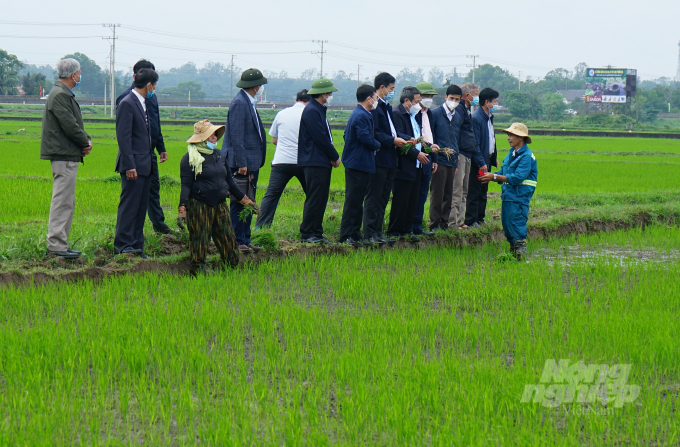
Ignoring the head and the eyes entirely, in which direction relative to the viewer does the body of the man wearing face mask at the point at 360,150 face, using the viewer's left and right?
facing to the right of the viewer

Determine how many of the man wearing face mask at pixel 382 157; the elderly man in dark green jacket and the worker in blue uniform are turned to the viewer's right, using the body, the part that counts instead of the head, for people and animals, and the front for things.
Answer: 2

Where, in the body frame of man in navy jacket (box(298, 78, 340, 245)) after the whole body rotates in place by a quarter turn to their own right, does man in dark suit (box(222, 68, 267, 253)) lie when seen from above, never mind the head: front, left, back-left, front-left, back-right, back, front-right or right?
right

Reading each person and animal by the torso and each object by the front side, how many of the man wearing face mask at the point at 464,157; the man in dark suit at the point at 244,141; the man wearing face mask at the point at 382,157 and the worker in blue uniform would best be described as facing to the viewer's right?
3

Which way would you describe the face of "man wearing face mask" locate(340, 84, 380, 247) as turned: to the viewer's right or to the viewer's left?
to the viewer's right

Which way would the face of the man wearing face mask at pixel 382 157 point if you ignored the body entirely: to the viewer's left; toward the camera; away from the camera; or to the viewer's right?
to the viewer's right

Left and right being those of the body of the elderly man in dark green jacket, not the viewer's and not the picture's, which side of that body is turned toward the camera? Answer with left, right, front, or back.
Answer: right

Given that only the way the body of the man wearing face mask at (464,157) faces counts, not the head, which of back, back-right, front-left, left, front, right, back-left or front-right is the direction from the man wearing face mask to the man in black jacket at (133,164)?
back-right

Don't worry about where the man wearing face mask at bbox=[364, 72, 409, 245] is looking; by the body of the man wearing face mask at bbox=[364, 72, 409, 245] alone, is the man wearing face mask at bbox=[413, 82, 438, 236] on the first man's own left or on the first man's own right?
on the first man's own left

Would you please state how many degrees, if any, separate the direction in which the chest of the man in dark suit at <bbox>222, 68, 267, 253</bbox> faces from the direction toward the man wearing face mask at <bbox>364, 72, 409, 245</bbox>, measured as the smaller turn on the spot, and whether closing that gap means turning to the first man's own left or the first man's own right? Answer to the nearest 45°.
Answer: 0° — they already face them

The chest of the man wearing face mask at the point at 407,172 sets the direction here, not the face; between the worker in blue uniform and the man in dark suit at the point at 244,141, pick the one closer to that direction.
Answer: the worker in blue uniform

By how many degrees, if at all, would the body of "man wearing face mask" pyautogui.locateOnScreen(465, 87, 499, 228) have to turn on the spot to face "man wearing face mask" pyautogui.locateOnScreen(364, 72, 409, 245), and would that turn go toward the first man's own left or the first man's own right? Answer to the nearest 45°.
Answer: approximately 90° to the first man's own right

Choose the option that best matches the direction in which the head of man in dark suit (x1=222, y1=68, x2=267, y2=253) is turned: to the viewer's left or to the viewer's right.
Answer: to the viewer's right

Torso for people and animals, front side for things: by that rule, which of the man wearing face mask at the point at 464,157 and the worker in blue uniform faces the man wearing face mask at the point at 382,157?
the worker in blue uniform

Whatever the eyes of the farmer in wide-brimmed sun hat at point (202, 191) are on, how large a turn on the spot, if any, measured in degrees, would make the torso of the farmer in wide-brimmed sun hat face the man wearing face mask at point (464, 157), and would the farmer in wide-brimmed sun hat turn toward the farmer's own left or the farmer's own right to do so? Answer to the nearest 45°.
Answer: approximately 90° to the farmer's own left

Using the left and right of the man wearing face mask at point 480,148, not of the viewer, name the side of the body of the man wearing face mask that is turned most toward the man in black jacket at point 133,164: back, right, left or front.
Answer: right
